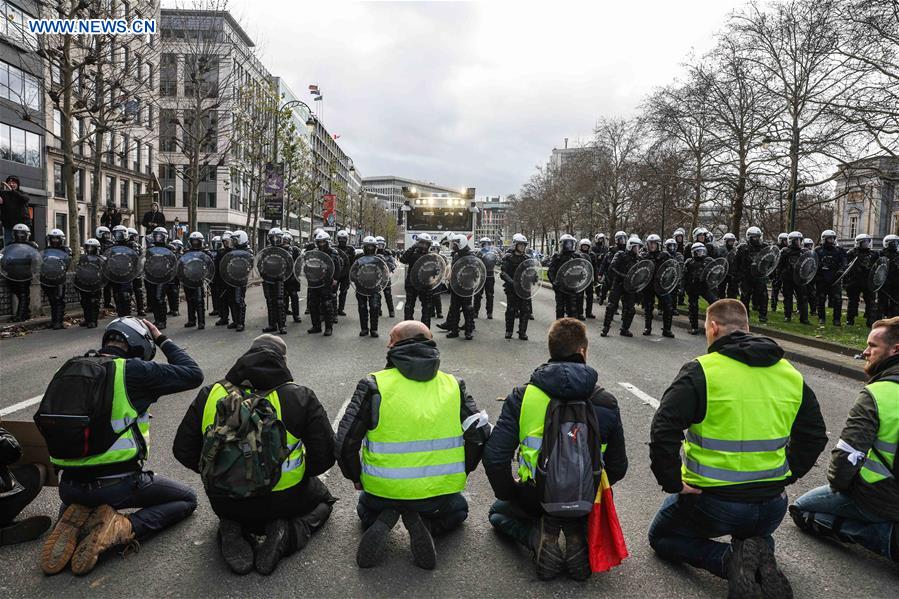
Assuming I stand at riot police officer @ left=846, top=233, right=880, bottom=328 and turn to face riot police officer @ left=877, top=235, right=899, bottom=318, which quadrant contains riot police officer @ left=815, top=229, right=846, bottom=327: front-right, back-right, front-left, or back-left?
back-left

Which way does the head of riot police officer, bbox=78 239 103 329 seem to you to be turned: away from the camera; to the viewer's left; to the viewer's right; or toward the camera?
toward the camera

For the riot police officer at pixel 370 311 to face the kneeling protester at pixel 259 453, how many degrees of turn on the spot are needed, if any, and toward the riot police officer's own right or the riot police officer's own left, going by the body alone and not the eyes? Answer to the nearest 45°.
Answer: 0° — they already face them

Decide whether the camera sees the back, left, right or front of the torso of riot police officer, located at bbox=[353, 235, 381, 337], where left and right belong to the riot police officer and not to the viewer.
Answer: front

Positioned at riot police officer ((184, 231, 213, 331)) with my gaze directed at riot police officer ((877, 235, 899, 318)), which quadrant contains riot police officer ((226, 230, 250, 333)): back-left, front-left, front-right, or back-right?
front-right

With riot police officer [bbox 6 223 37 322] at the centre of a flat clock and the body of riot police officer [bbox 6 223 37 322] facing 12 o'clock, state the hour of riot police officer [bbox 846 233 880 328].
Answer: riot police officer [bbox 846 233 880 328] is roughly at 10 o'clock from riot police officer [bbox 6 223 37 322].

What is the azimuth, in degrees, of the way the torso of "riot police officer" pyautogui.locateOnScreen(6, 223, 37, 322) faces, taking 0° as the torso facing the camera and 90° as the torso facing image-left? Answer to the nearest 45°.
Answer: approximately 0°

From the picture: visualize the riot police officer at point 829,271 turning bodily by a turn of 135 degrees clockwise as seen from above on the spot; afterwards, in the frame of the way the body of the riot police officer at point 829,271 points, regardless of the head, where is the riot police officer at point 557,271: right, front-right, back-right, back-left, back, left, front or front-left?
left

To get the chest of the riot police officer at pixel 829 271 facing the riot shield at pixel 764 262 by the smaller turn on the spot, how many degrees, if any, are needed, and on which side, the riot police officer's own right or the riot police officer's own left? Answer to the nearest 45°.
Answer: approximately 45° to the riot police officer's own right

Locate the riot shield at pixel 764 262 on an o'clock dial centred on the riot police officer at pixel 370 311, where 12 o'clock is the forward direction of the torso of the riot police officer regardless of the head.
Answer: The riot shield is roughly at 9 o'clock from the riot police officer.

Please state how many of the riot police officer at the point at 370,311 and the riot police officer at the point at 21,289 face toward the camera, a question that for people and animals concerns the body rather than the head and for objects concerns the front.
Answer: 2

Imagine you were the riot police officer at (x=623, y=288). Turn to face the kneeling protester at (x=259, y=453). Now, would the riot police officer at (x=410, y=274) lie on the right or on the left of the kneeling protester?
right

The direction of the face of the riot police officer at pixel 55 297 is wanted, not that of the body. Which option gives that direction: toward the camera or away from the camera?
toward the camera

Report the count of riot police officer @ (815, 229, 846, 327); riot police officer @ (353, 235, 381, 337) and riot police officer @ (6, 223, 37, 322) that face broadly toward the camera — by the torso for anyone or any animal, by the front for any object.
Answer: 3

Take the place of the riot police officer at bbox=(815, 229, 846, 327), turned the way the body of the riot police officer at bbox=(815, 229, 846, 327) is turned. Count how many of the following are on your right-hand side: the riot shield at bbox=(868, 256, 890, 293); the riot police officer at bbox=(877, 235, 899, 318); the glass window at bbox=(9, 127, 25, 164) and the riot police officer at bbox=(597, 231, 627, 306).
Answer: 2

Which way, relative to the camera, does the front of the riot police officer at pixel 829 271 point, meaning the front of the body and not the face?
toward the camera
